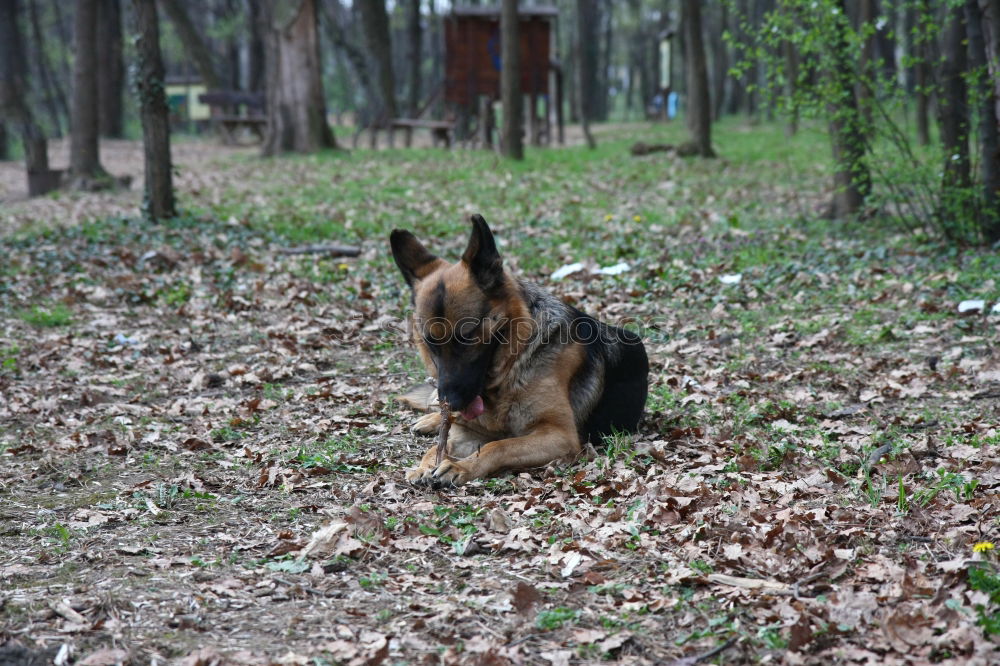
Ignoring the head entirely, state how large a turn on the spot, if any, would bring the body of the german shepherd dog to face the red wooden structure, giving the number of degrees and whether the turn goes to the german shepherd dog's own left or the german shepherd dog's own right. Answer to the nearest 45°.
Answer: approximately 135° to the german shepherd dog's own right

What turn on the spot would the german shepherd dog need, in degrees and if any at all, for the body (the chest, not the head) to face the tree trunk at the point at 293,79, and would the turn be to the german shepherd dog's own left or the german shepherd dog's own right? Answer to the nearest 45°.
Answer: approximately 135° to the german shepherd dog's own right

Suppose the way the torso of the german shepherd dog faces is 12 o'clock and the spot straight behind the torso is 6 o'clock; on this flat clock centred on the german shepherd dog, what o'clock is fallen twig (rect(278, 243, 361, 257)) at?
The fallen twig is roughly at 4 o'clock from the german shepherd dog.

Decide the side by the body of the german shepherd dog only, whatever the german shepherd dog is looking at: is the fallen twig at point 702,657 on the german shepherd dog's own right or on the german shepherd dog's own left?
on the german shepherd dog's own left

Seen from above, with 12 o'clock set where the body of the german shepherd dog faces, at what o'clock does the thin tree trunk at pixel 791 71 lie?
The thin tree trunk is roughly at 5 o'clock from the german shepherd dog.

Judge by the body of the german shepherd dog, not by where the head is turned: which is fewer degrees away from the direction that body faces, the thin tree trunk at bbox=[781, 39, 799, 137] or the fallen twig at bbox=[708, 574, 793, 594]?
the fallen twig

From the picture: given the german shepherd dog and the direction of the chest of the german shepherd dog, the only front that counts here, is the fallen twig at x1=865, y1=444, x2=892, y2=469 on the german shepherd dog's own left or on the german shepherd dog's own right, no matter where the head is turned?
on the german shepherd dog's own left

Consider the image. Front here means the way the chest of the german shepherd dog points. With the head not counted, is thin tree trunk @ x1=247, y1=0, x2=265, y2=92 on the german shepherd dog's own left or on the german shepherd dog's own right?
on the german shepherd dog's own right

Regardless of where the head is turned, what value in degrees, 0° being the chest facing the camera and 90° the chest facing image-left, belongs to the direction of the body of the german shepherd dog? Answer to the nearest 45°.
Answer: approximately 45°

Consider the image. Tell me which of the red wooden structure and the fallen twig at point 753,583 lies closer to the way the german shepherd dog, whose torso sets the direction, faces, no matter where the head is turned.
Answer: the fallen twig

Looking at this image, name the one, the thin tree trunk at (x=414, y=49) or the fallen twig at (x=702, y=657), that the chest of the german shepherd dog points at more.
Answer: the fallen twig
